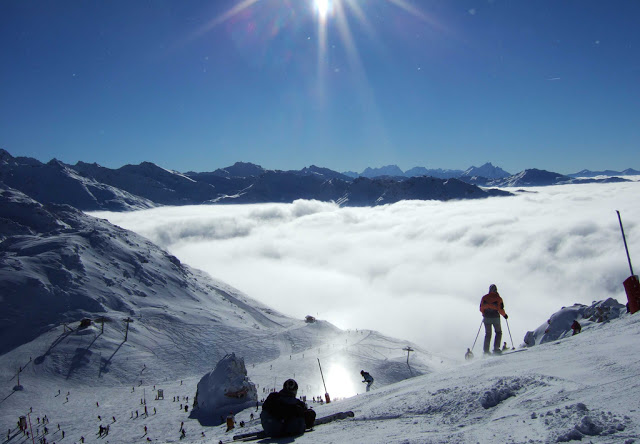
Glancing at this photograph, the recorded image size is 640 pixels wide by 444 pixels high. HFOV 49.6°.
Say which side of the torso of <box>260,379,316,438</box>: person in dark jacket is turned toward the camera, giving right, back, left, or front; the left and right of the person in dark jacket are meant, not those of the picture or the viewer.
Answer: back

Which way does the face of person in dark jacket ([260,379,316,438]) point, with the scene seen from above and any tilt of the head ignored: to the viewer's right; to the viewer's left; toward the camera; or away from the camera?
away from the camera

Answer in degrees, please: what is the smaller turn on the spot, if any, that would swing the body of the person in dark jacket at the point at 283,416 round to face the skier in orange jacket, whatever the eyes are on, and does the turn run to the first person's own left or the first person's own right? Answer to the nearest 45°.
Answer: approximately 45° to the first person's own right

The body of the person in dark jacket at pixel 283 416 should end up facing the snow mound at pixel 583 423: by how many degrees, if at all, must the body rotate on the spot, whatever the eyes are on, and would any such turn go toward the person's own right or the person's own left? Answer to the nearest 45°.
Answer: approximately 135° to the person's own right

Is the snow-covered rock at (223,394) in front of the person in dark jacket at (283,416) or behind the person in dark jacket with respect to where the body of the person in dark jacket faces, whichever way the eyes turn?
in front

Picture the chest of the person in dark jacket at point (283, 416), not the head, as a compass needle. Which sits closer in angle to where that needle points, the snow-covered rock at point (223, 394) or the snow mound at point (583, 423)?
the snow-covered rock

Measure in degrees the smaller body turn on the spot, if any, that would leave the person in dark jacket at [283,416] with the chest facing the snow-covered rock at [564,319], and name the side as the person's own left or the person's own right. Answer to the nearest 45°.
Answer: approximately 45° to the person's own right

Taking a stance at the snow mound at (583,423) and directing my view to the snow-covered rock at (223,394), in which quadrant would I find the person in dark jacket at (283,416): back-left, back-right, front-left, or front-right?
front-left

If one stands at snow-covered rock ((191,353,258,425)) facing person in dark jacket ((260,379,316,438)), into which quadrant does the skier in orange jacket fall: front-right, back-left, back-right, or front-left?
front-left
